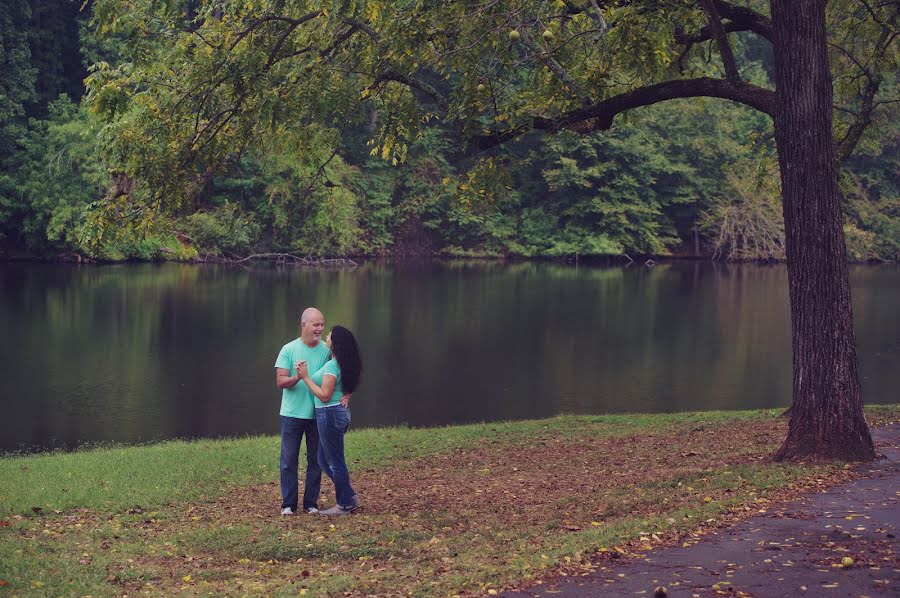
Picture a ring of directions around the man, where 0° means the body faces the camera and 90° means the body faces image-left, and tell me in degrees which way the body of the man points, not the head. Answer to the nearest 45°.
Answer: approximately 315°

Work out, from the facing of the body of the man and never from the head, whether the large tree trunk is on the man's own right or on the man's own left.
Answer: on the man's own left

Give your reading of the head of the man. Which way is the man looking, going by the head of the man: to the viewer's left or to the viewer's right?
to the viewer's right

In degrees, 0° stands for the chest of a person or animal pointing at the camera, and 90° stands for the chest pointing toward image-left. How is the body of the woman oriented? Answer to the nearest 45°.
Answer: approximately 90°

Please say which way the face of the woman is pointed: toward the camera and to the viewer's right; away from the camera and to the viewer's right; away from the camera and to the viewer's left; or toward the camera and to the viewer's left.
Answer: away from the camera and to the viewer's left

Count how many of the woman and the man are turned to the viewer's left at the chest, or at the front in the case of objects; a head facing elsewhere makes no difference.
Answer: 1

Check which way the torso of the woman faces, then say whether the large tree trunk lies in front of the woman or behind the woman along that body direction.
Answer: behind
